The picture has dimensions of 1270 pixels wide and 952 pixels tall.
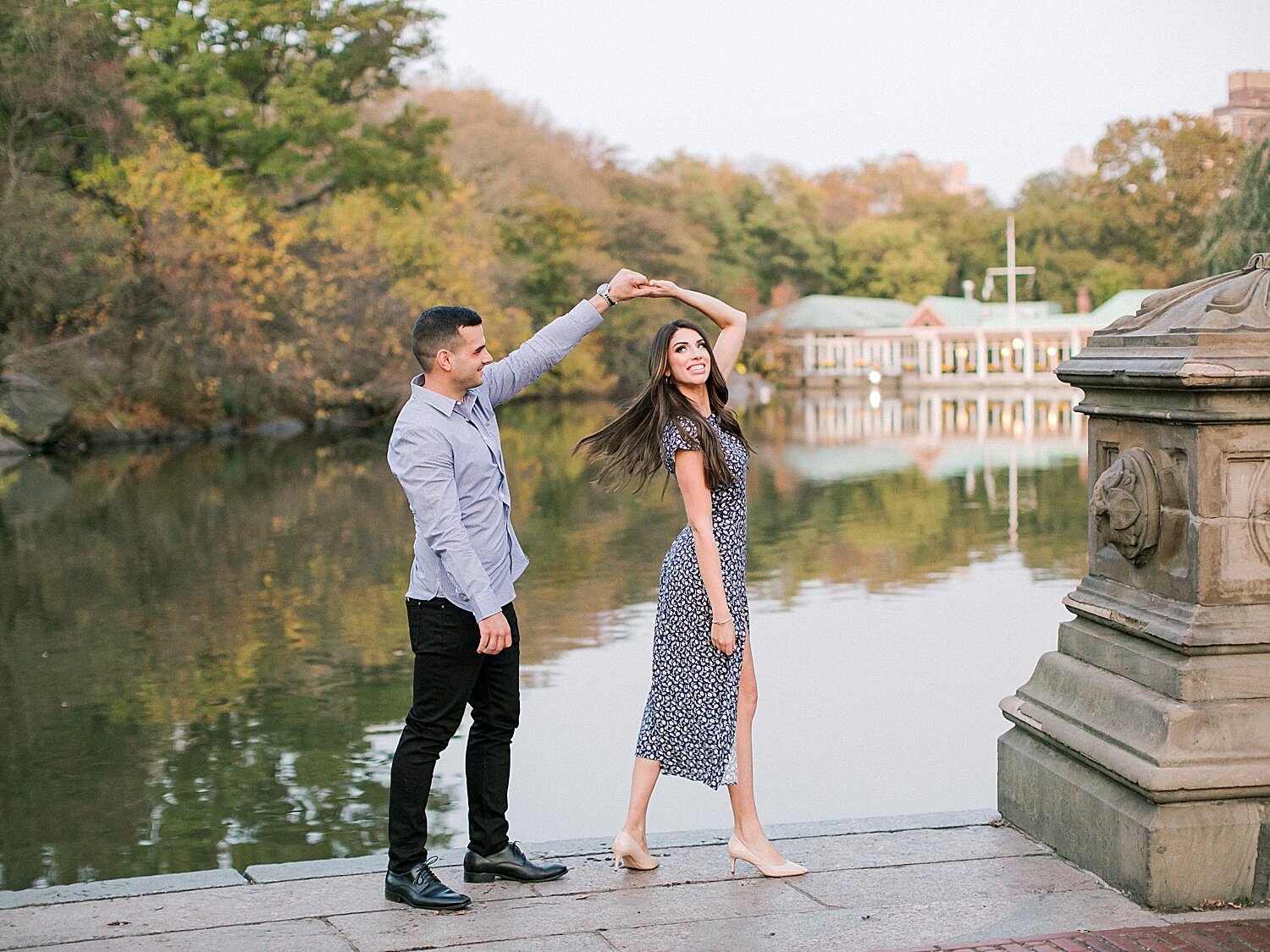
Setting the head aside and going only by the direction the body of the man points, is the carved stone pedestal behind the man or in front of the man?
in front

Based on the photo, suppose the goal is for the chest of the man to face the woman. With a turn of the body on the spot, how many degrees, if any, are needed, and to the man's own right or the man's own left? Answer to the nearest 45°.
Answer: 0° — they already face them

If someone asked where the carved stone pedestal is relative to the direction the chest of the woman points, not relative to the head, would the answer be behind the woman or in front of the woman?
in front

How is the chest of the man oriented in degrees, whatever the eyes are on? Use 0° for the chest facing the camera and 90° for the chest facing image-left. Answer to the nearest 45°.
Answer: approximately 270°

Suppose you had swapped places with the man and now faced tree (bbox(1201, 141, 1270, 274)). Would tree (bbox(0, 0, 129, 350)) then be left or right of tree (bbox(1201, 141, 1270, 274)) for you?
left

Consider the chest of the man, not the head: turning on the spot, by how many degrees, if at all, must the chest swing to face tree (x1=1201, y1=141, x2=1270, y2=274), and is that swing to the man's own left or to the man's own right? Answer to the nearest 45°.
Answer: approximately 45° to the man's own left

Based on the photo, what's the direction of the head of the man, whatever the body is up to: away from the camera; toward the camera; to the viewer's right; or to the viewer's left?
to the viewer's right

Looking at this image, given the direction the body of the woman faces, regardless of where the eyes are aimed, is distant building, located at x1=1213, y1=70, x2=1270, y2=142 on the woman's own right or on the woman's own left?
on the woman's own left

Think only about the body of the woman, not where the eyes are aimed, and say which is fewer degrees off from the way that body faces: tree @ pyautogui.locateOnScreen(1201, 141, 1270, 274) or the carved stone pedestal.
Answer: the carved stone pedestal
